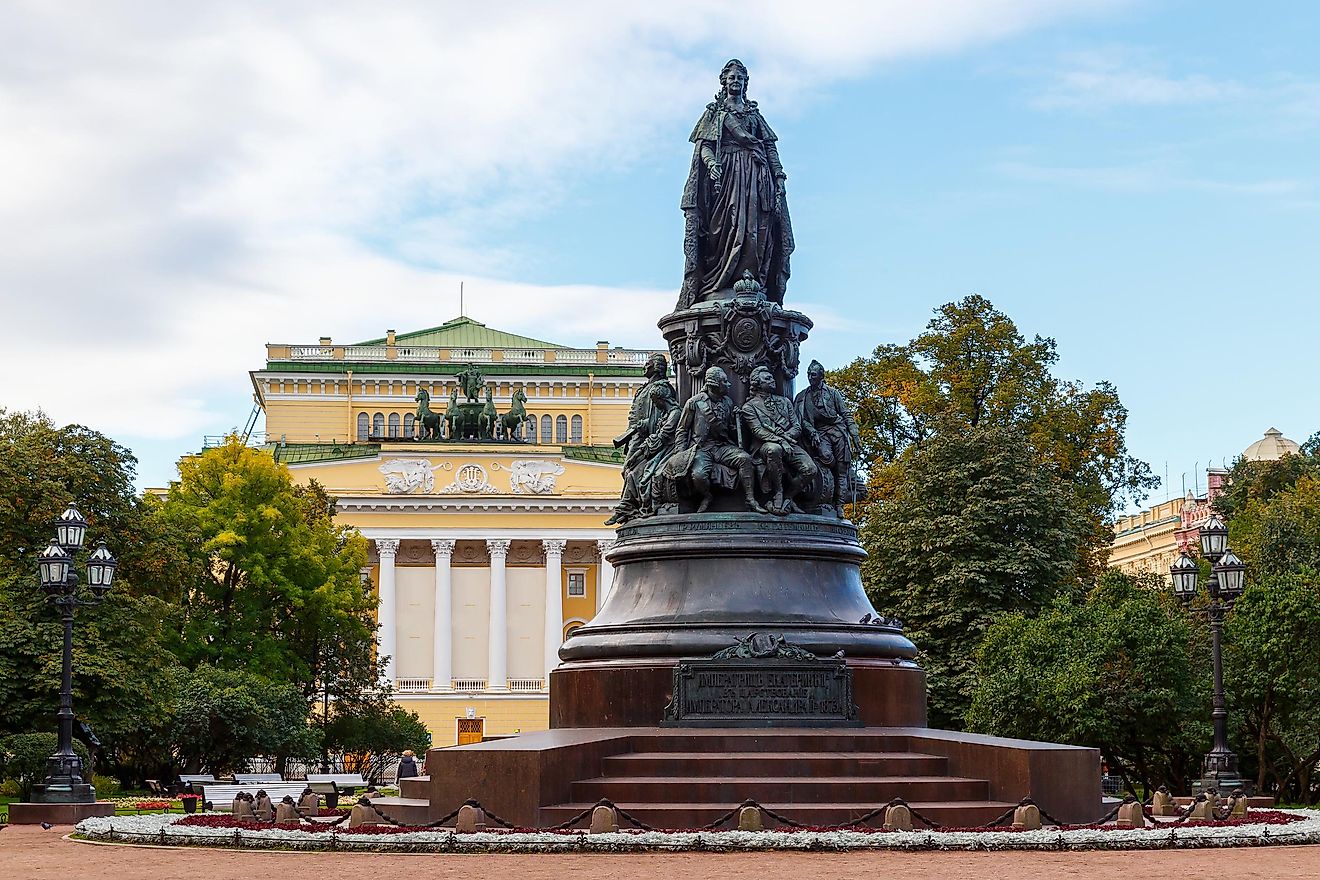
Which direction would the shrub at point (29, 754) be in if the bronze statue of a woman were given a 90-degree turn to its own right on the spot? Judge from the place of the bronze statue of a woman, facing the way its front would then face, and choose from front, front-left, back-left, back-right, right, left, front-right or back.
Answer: front-right

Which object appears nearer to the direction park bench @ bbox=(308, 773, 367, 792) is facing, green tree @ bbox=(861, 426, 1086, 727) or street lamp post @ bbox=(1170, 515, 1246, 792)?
the street lamp post

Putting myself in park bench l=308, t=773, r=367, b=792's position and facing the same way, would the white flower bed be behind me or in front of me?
in front

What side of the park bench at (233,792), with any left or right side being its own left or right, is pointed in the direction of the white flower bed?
front

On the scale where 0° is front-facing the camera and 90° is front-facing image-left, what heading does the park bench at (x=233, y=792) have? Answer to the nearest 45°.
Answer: approximately 0°

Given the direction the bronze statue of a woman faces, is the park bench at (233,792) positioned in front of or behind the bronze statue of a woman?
behind

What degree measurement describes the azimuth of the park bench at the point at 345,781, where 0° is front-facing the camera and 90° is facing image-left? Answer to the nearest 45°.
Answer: approximately 0°

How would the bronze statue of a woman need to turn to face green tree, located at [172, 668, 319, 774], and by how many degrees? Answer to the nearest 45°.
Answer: approximately 135° to its right
